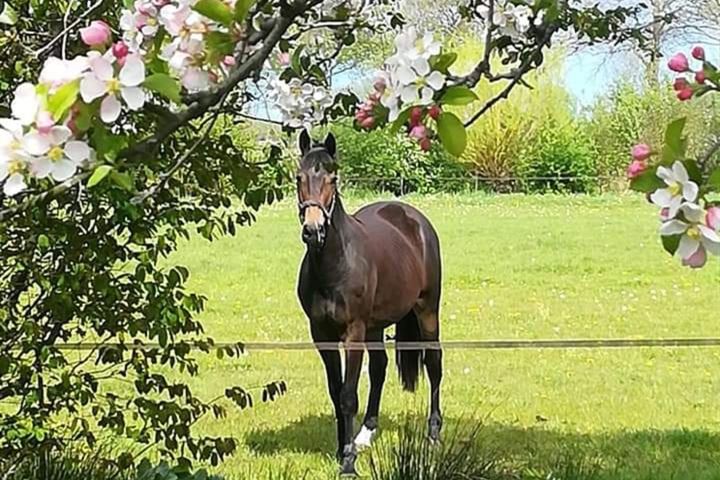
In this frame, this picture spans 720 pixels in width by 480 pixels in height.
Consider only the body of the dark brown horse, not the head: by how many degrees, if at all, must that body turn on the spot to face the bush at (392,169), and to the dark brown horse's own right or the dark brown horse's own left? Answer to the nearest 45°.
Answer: approximately 135° to the dark brown horse's own right

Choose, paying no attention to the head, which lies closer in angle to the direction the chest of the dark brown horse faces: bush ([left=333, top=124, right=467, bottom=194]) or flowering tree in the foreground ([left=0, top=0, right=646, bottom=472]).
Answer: the flowering tree in the foreground

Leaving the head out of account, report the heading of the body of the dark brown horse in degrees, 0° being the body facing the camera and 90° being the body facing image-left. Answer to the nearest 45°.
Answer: approximately 45°

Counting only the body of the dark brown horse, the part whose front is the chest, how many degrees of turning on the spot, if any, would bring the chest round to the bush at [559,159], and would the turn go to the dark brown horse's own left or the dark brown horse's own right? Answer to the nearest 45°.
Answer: approximately 135° to the dark brown horse's own right

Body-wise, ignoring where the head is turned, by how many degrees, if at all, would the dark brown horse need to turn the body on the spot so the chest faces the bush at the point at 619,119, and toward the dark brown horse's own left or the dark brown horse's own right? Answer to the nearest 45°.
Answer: approximately 135° to the dark brown horse's own right

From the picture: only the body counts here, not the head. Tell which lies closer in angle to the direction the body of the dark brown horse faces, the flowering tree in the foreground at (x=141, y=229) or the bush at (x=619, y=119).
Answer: the flowering tree in the foreground

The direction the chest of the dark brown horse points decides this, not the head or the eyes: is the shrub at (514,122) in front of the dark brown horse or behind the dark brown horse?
behind
